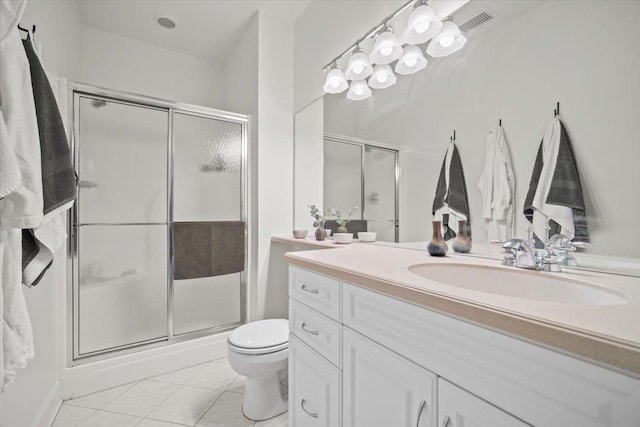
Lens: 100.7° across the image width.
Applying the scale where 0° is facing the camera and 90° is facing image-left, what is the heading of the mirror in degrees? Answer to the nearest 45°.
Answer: approximately 45°

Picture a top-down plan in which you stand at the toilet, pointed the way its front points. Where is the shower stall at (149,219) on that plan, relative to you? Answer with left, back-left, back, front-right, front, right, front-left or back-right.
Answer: right

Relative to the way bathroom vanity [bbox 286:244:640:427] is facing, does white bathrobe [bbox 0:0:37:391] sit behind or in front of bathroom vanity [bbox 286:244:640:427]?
in front

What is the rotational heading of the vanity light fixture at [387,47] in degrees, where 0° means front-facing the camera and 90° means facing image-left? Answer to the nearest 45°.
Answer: approximately 45°

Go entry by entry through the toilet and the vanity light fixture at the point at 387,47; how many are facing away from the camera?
0

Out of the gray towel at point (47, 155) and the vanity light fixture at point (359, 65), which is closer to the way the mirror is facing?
the gray towel
